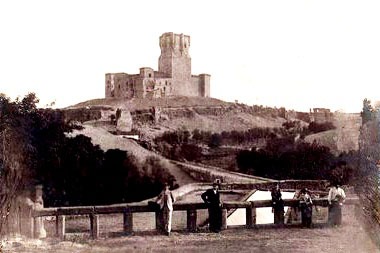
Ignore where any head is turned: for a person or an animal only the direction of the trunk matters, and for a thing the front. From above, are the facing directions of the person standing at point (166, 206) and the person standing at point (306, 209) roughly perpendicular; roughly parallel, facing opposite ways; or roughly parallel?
roughly parallel

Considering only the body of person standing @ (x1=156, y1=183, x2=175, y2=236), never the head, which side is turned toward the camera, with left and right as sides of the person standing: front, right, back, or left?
front

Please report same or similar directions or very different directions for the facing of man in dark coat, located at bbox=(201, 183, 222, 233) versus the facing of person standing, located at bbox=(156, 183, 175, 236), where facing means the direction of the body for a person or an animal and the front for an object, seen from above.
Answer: same or similar directions

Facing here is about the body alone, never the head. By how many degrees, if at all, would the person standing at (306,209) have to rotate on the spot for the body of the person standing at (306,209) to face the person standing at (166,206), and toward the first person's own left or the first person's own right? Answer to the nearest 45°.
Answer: approximately 90° to the first person's own right

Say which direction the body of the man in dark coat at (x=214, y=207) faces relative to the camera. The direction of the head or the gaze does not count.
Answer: toward the camera

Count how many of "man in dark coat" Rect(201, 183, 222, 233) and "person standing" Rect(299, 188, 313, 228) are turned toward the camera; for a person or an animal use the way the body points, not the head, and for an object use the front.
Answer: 2

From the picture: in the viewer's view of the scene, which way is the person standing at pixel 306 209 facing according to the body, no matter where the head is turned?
toward the camera

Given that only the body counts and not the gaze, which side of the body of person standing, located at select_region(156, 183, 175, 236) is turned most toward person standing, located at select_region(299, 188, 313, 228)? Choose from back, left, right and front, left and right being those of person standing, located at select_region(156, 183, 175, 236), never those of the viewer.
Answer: left

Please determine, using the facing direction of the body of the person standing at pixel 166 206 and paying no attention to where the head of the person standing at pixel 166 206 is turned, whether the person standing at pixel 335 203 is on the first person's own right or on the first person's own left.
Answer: on the first person's own left

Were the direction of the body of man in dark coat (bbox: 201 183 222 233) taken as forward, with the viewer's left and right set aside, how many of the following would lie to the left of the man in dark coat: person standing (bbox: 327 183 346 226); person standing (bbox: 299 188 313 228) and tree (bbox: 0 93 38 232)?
2
